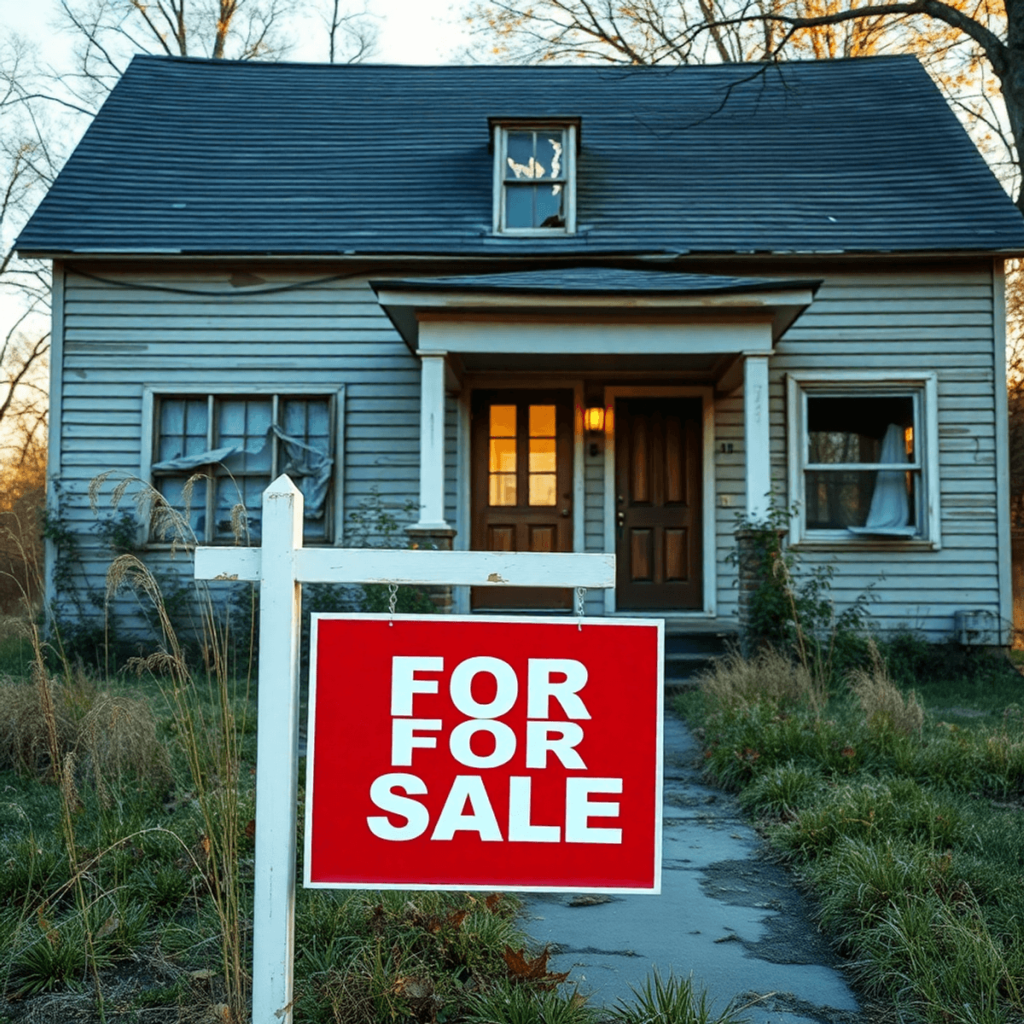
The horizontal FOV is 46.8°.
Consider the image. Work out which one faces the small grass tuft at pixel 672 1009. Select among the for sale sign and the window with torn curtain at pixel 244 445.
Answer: the window with torn curtain

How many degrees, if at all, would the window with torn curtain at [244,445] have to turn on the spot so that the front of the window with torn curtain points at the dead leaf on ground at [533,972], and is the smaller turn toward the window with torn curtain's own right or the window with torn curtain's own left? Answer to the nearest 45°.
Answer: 0° — it already faces it

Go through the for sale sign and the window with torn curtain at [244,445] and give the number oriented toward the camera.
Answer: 2

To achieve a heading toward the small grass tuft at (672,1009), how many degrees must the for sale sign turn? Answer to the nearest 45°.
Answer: approximately 135° to its left

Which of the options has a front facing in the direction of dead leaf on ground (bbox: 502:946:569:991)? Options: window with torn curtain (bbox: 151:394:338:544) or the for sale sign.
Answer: the window with torn curtain

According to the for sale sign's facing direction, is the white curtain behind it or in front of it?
behind

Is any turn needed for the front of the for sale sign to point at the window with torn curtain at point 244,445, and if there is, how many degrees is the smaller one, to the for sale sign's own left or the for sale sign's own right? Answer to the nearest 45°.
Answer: approximately 180°

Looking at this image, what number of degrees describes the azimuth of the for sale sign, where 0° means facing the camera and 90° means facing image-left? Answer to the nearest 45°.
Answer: approximately 0°

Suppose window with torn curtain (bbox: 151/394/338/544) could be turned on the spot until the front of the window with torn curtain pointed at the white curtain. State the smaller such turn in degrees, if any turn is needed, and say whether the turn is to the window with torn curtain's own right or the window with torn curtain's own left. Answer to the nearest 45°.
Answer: approximately 90° to the window with torn curtain's own left

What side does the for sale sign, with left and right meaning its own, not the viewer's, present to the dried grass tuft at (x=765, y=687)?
back

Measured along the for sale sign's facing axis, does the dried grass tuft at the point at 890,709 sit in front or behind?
behind

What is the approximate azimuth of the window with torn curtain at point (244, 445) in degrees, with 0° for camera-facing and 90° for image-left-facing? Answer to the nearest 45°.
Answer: approximately 0°
